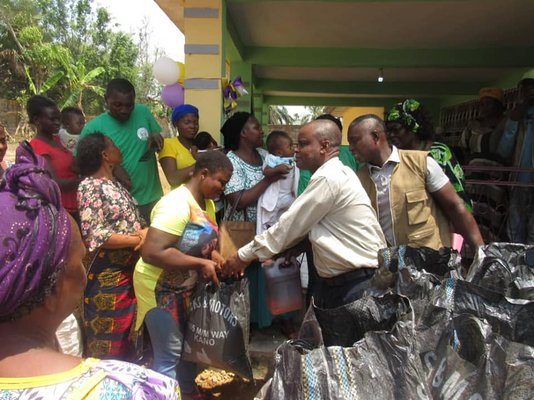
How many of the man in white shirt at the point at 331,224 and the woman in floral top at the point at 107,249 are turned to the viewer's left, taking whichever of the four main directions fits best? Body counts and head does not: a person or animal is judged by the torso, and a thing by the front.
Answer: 1

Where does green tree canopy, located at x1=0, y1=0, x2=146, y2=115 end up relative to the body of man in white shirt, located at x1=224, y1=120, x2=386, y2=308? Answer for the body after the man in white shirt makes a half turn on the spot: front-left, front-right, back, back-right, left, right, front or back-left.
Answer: back-left

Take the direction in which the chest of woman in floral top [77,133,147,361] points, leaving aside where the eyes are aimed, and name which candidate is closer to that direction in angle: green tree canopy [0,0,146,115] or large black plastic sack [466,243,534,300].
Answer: the large black plastic sack

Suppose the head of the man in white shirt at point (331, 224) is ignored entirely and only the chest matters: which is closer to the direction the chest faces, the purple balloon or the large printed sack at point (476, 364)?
the purple balloon

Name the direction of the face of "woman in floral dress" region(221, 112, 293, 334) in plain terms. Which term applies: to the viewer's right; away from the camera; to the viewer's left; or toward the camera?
to the viewer's right

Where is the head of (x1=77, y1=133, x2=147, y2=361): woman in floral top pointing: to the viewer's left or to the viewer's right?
to the viewer's right

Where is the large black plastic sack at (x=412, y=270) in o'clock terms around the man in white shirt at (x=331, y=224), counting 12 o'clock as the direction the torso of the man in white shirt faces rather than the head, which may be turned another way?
The large black plastic sack is roughly at 6 o'clock from the man in white shirt.

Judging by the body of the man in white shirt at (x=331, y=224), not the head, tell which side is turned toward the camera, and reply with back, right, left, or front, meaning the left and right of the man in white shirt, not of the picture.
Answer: left

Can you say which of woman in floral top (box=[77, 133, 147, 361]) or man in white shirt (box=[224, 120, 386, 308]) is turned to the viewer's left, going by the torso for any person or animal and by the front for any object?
the man in white shirt

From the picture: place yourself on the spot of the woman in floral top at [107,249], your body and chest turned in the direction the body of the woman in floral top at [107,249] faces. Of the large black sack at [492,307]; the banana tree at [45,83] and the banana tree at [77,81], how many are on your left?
2

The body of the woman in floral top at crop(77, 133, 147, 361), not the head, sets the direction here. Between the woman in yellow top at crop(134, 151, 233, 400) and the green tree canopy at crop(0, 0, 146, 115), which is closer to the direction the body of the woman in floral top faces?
the woman in yellow top

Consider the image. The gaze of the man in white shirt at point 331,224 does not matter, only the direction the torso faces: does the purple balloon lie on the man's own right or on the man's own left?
on the man's own right

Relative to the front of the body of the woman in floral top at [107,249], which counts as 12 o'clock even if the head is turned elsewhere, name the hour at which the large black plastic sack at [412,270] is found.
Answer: The large black plastic sack is roughly at 1 o'clock from the woman in floral top.

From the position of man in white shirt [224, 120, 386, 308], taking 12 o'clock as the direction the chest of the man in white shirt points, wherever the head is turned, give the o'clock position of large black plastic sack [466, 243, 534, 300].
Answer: The large black plastic sack is roughly at 6 o'clock from the man in white shirt.

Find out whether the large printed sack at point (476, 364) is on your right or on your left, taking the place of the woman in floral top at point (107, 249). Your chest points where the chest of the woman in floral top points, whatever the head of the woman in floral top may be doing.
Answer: on your right

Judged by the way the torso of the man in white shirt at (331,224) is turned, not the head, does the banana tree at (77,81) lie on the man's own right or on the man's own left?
on the man's own right

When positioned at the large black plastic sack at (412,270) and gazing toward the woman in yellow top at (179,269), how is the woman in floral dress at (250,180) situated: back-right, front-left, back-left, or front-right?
front-right

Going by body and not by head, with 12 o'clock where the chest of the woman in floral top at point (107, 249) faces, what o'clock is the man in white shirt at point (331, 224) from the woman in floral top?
The man in white shirt is roughly at 1 o'clock from the woman in floral top.

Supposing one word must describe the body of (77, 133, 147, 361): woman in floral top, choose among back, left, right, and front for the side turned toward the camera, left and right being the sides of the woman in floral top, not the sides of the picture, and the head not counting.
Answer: right

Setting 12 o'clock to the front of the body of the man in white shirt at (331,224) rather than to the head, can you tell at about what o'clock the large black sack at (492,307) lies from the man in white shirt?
The large black sack is roughly at 7 o'clock from the man in white shirt.

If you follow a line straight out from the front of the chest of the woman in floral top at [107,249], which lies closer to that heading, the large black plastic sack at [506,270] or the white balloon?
the large black plastic sack
